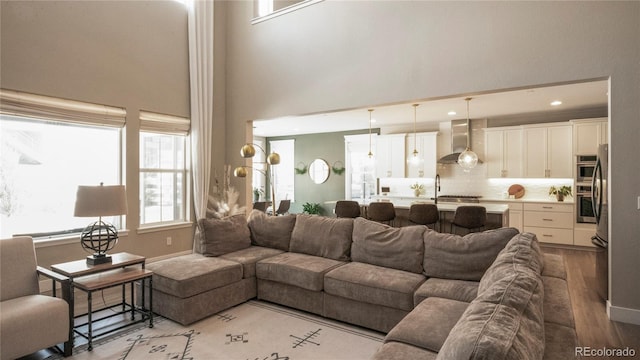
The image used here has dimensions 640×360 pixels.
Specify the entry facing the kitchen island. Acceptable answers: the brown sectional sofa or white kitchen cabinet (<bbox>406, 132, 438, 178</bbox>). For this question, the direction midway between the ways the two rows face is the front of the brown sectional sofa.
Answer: the white kitchen cabinet

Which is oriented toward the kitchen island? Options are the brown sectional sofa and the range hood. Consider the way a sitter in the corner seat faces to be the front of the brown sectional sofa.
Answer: the range hood

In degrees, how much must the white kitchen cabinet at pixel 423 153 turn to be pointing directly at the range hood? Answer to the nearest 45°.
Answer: approximately 90° to its left

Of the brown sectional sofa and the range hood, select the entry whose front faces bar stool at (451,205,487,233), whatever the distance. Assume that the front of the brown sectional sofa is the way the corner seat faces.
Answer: the range hood

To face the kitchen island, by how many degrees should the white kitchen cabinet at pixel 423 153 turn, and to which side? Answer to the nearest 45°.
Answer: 0° — it already faces it

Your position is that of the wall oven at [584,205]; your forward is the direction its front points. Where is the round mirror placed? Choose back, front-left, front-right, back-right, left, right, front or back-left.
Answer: right

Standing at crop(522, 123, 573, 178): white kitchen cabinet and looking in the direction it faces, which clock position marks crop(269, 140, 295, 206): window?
The window is roughly at 3 o'clock from the white kitchen cabinet.

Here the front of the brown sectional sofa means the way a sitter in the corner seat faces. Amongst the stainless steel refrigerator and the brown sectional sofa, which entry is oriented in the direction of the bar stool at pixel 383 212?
the stainless steel refrigerator

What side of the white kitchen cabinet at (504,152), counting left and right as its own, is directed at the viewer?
front

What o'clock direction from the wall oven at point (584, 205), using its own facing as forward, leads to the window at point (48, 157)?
The window is roughly at 1 o'clock from the wall oven.

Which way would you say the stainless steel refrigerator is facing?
to the viewer's left

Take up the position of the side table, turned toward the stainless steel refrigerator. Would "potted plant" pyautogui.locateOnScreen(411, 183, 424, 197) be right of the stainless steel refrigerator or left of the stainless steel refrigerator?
left

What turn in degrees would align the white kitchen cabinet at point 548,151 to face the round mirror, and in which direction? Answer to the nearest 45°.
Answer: approximately 90° to its right

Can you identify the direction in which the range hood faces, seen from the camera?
facing the viewer

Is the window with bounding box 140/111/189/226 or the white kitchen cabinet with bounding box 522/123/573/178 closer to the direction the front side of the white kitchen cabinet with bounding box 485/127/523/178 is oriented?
the window

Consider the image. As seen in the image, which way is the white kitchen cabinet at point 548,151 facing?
toward the camera

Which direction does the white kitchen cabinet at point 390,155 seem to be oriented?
toward the camera
